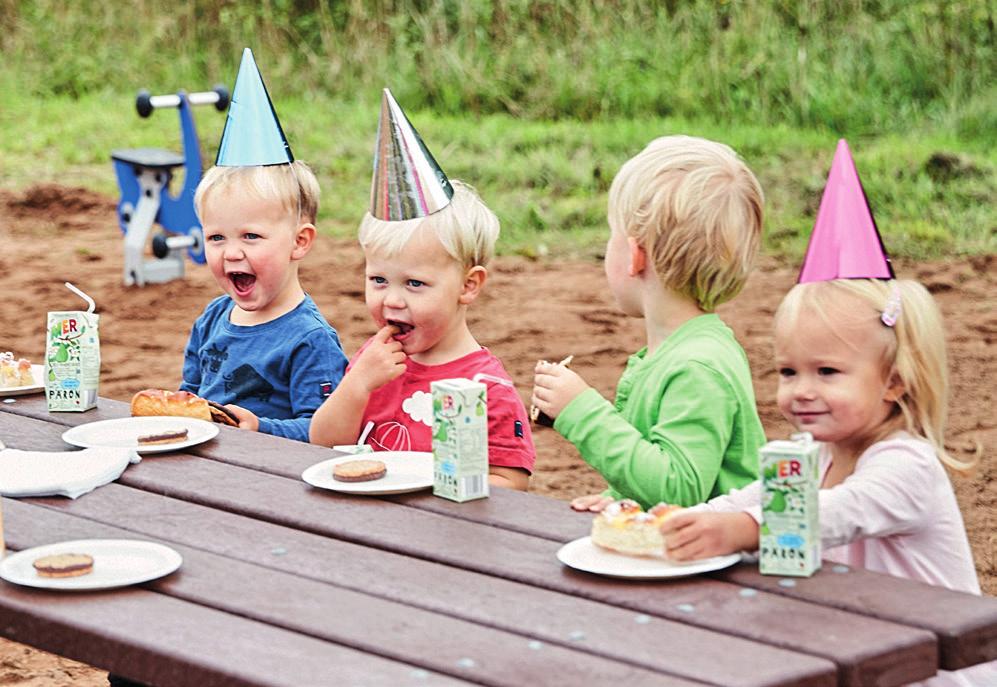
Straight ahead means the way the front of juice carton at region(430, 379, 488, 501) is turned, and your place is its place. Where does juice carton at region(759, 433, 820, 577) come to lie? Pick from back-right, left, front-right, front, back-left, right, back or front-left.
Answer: left

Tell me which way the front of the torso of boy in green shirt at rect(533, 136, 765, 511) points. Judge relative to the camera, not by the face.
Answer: to the viewer's left

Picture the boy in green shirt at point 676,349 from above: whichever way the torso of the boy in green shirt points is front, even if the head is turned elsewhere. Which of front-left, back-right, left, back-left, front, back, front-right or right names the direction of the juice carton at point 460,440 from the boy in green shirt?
front-left

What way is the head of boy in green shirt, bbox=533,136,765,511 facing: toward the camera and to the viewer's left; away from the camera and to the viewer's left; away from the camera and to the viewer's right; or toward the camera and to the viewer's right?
away from the camera and to the viewer's left

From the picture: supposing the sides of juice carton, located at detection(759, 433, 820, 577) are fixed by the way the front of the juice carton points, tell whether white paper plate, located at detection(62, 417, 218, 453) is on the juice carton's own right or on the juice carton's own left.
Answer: on the juice carton's own right

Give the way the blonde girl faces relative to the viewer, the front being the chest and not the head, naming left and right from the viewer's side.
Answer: facing the viewer and to the left of the viewer

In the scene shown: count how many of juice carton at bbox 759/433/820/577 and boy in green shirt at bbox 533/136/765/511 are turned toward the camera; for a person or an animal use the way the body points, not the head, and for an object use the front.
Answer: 1

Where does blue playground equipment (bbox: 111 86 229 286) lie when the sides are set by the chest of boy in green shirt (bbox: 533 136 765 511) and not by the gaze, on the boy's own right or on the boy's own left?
on the boy's own right

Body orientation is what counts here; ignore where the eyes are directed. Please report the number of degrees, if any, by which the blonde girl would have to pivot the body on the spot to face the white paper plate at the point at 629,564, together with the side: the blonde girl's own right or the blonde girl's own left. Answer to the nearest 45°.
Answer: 0° — they already face it
